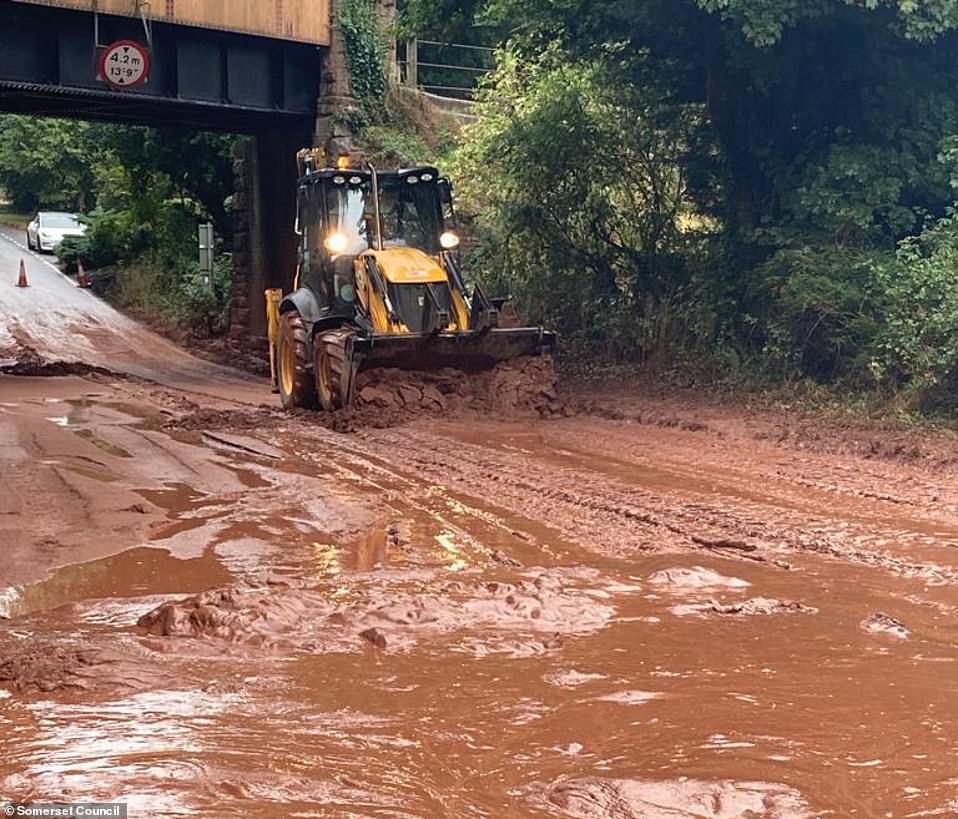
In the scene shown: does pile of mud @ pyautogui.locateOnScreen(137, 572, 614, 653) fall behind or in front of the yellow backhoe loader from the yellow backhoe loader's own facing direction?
in front

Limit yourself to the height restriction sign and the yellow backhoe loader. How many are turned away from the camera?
0

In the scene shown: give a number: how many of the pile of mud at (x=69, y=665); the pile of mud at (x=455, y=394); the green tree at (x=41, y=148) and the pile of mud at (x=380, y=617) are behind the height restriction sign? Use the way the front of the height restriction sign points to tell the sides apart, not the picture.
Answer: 1

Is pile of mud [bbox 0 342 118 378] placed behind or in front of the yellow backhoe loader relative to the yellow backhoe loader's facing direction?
behind

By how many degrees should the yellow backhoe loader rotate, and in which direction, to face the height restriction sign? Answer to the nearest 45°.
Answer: approximately 180°

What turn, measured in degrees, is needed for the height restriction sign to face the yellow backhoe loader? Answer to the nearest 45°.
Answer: approximately 45° to its left

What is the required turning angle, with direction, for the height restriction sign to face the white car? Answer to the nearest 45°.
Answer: approximately 180°

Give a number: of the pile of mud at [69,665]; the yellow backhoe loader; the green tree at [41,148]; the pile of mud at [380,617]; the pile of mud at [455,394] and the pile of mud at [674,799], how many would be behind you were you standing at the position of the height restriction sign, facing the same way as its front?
1

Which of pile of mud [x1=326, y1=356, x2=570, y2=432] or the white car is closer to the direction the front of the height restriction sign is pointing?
the pile of mud

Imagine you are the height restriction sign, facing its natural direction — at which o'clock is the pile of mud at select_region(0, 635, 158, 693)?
The pile of mud is roughly at 12 o'clock from the height restriction sign.

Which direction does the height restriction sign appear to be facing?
toward the camera

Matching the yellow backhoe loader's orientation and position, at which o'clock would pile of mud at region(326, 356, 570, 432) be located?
The pile of mud is roughly at 12 o'clock from the yellow backhoe loader.

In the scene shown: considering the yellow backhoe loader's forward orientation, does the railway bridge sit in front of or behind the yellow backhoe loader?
behind

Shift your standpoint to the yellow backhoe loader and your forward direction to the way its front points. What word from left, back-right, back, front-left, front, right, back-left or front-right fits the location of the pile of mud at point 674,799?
front-right

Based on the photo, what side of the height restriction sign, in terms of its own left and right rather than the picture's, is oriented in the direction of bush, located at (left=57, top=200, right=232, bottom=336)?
back

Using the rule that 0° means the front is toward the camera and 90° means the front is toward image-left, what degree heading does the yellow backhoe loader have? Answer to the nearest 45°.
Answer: approximately 315°
